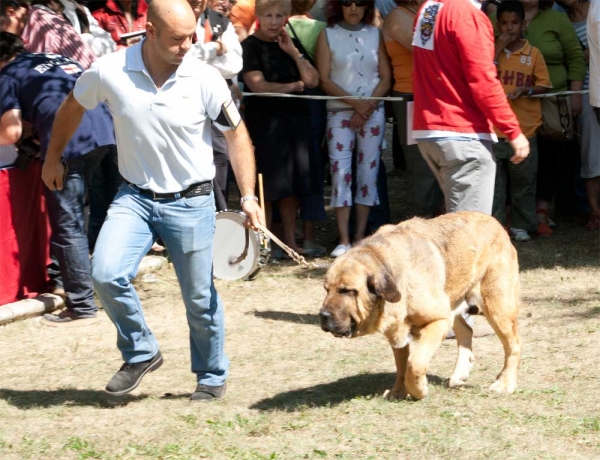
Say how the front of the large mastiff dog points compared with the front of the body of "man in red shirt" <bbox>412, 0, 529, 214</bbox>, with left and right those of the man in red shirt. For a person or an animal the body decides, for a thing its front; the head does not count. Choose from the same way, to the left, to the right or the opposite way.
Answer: the opposite way

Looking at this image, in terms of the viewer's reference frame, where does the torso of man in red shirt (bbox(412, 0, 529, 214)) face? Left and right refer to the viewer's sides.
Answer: facing away from the viewer and to the right of the viewer

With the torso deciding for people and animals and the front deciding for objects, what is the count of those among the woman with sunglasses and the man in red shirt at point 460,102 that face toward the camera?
1

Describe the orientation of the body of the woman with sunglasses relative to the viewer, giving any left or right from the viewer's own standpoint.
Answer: facing the viewer

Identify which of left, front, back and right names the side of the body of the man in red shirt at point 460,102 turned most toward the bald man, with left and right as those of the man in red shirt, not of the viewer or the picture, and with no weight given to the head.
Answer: back

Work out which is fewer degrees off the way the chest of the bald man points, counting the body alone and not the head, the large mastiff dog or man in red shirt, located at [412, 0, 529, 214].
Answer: the large mastiff dog

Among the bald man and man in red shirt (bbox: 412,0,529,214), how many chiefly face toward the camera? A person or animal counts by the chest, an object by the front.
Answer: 1

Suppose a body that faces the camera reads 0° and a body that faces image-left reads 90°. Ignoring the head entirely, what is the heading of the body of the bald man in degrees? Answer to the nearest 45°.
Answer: approximately 0°

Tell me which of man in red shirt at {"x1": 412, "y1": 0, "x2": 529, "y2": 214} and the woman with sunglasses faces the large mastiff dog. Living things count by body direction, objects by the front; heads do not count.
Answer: the woman with sunglasses

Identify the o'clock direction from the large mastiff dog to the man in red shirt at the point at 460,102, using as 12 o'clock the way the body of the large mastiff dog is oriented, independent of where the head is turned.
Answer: The man in red shirt is roughly at 5 o'clock from the large mastiff dog.

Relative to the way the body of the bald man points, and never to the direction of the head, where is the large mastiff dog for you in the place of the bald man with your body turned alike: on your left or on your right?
on your left
